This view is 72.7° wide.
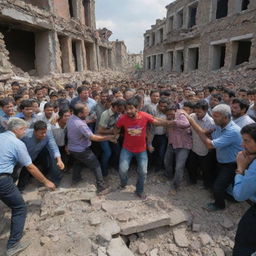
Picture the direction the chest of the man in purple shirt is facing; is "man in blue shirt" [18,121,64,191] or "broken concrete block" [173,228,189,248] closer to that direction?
the broken concrete block

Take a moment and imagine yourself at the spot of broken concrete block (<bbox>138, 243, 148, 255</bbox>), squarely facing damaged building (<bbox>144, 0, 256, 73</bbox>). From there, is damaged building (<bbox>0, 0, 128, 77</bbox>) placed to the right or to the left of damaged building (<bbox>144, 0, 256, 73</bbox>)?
left

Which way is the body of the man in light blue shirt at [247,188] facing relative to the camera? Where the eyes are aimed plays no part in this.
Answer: to the viewer's left

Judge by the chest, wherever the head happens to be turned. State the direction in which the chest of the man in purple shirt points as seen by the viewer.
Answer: to the viewer's right

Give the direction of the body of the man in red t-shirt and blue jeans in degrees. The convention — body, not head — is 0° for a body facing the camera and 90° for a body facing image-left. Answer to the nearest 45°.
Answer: approximately 0°

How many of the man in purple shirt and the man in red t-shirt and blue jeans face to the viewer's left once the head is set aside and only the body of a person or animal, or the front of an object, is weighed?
0

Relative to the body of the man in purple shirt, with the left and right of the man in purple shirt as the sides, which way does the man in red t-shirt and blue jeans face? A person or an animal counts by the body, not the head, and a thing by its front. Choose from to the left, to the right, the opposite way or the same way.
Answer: to the right

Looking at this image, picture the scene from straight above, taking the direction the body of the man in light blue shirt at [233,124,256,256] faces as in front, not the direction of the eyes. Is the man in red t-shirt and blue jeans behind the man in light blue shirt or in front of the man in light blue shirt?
in front

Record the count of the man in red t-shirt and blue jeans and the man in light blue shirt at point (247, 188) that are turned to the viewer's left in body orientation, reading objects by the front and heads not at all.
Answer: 1
